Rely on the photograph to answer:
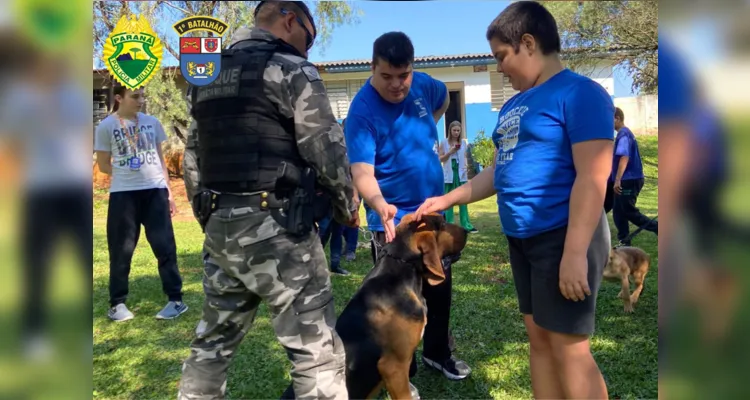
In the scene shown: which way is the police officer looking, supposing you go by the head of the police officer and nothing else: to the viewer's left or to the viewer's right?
to the viewer's right

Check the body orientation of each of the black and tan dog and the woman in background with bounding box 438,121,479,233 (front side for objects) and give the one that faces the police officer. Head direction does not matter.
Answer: the woman in background

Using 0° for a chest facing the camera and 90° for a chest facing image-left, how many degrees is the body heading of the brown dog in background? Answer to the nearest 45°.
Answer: approximately 90°

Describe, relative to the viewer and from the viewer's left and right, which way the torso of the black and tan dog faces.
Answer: facing to the right of the viewer

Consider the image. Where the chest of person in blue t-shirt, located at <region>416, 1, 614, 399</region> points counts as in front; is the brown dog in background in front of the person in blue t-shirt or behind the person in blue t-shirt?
behind

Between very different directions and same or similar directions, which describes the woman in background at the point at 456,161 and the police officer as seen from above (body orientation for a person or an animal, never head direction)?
very different directions

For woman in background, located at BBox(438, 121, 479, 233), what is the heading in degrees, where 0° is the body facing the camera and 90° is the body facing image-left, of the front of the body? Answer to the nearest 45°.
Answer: approximately 0°
